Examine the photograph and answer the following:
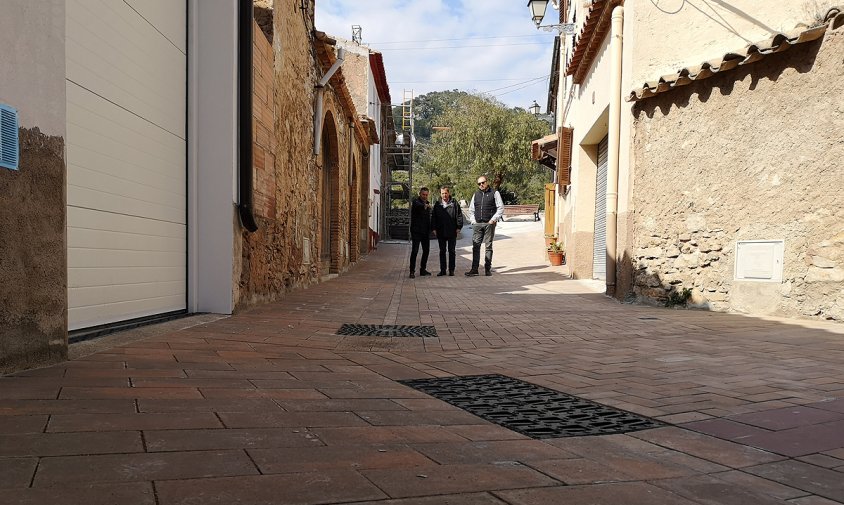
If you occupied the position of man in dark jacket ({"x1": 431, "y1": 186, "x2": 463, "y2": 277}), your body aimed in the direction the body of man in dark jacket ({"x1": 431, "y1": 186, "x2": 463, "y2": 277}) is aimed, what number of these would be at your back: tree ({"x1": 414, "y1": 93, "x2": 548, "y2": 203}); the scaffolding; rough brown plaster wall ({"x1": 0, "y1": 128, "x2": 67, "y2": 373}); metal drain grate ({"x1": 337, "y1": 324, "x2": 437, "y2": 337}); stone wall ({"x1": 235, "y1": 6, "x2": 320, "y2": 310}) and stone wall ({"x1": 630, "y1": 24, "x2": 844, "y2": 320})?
2

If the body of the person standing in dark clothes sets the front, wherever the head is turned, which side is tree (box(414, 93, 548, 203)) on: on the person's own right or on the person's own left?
on the person's own left

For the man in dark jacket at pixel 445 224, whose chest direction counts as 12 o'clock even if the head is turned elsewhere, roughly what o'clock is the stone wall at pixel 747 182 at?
The stone wall is roughly at 11 o'clock from the man in dark jacket.

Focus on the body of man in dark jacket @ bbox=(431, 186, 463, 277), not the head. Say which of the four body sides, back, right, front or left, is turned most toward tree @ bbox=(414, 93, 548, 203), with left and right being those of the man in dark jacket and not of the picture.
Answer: back

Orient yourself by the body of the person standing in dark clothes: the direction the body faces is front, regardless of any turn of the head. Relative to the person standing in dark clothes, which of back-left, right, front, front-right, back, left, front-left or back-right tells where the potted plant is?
left

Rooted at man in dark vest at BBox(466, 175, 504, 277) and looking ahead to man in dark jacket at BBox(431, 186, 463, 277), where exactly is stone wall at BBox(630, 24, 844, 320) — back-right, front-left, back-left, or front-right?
back-left

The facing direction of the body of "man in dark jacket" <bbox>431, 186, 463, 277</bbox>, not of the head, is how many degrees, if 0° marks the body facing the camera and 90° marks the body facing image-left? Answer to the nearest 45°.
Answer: approximately 0°

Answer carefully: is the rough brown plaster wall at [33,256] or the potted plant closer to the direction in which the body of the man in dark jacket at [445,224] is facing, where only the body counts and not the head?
the rough brown plaster wall

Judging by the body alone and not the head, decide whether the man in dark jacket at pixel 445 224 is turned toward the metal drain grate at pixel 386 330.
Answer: yes
